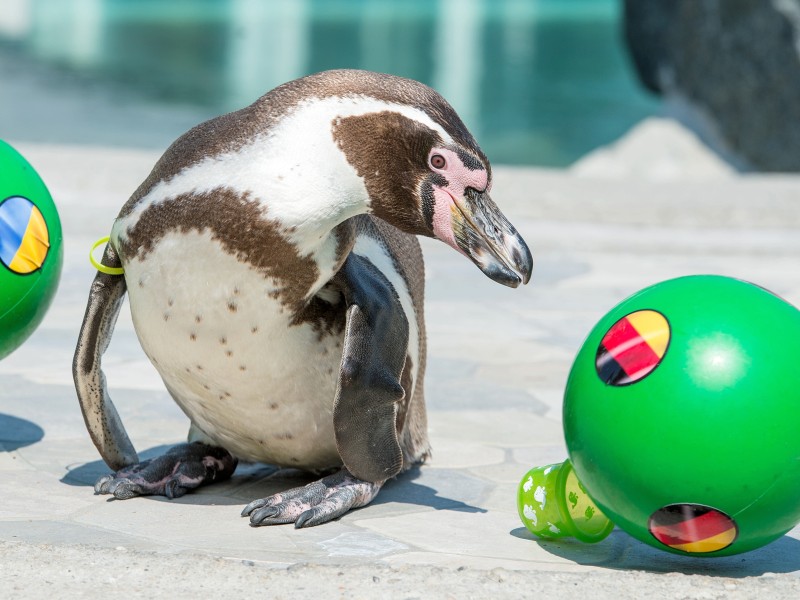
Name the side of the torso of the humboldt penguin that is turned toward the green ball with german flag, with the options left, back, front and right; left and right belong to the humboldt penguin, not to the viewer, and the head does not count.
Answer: left

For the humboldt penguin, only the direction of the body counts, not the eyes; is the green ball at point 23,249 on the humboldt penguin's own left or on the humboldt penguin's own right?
on the humboldt penguin's own right
